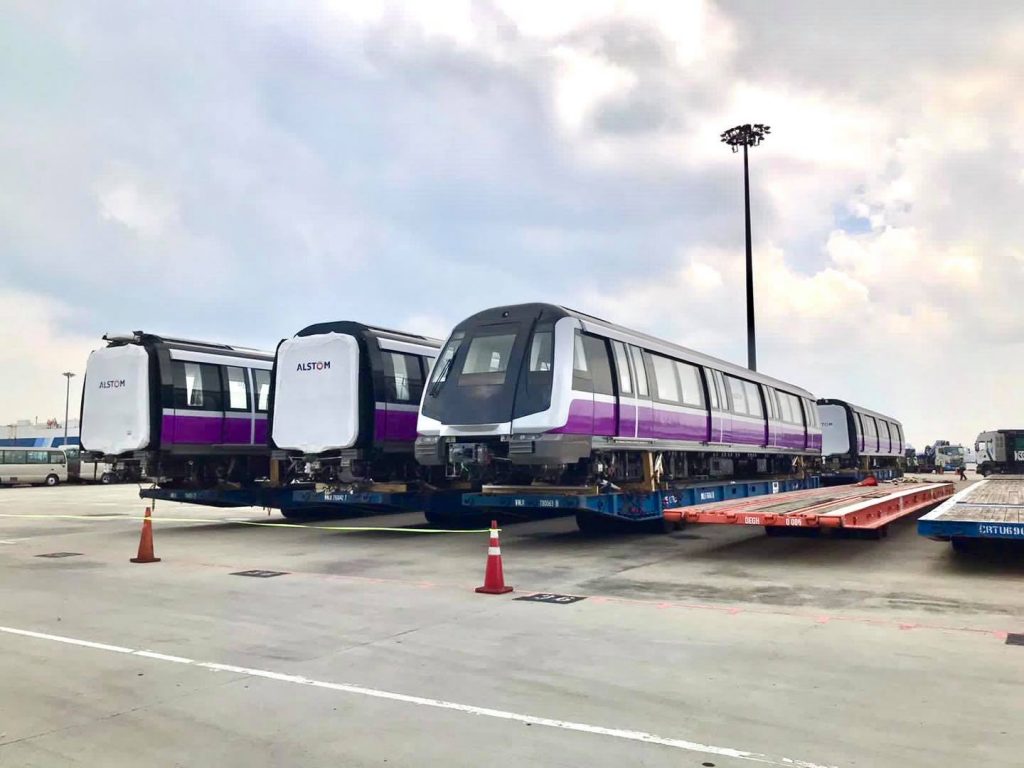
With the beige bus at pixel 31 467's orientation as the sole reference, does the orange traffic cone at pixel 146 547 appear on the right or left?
on its right

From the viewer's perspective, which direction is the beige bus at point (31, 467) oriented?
to the viewer's right

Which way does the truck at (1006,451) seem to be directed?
to the viewer's left

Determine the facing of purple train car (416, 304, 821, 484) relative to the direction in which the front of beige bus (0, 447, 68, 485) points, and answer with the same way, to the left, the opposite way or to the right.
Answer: the opposite way

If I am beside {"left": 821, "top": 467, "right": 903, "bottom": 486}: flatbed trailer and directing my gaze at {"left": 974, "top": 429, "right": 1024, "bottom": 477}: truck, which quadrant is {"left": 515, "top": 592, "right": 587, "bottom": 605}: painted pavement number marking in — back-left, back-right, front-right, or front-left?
back-right
